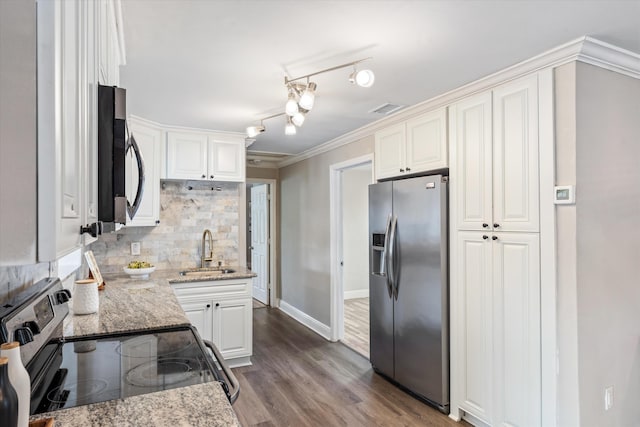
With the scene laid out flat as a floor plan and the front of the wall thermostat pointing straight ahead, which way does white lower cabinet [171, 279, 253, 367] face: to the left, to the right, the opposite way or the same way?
to the left

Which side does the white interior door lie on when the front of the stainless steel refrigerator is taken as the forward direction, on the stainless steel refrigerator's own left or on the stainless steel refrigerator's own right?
on the stainless steel refrigerator's own right

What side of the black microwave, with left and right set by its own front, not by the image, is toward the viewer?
right

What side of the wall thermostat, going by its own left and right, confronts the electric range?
front

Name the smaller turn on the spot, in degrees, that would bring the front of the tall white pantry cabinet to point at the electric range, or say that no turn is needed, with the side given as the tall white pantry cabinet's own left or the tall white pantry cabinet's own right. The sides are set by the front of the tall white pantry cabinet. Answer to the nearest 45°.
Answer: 0° — it already faces it

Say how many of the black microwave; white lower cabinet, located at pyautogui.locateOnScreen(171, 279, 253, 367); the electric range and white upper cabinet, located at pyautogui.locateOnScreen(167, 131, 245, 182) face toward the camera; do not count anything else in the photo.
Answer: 2

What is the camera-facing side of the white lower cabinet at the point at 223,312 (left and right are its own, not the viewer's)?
front

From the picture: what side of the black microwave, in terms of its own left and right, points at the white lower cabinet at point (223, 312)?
left

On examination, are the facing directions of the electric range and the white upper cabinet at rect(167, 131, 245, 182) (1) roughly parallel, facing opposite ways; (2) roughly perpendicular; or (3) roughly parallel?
roughly perpendicular

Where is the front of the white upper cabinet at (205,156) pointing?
toward the camera

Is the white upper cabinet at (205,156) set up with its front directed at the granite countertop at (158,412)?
yes

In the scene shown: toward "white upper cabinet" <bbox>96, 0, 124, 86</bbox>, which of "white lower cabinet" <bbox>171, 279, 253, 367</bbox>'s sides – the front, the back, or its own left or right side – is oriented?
front

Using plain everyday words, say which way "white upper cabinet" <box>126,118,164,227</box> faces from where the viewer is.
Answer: facing the viewer and to the right of the viewer

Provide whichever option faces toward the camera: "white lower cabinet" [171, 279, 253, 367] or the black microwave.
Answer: the white lower cabinet
